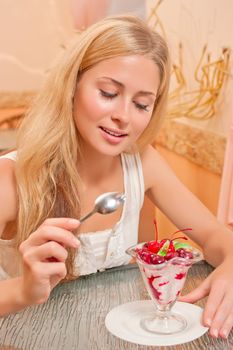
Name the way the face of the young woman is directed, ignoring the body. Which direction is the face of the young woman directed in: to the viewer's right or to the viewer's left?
to the viewer's right

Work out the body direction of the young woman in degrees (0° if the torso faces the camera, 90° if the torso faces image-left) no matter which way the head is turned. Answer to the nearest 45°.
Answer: approximately 315°
